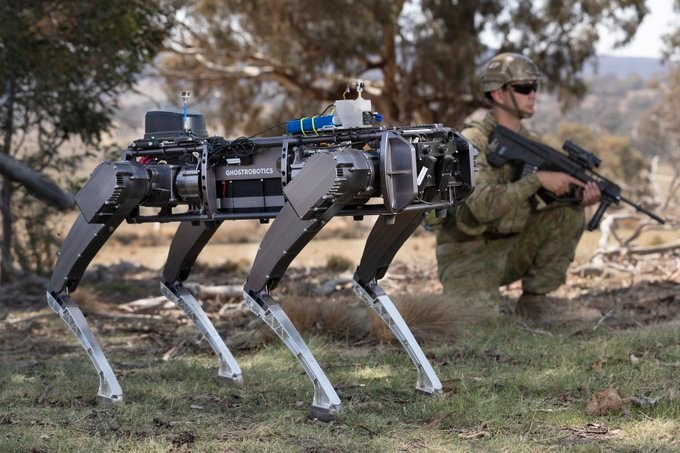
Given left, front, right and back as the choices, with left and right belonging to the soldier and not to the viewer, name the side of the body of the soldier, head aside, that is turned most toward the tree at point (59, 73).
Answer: back

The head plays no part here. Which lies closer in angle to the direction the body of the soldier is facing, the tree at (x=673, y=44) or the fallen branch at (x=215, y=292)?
the tree

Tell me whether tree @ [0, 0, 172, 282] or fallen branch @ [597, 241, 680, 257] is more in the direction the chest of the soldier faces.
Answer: the fallen branch

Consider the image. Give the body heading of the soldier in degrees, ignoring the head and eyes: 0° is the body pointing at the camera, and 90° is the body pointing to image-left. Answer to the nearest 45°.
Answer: approximately 270°

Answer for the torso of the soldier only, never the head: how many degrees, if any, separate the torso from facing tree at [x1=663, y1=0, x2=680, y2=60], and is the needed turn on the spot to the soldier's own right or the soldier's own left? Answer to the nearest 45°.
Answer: approximately 90° to the soldier's own left

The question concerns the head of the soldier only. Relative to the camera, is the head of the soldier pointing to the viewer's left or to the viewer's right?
to the viewer's right

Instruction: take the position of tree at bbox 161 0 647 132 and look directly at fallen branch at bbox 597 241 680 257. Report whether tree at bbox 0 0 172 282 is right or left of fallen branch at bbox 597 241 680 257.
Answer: right

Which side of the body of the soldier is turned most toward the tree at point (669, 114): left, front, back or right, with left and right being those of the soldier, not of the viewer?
left

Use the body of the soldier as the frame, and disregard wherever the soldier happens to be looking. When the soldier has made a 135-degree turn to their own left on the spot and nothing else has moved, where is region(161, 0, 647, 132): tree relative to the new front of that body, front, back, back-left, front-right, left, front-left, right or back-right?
front-right

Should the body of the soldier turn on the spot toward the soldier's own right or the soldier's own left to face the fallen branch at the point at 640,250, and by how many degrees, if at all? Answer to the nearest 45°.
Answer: approximately 45° to the soldier's own left

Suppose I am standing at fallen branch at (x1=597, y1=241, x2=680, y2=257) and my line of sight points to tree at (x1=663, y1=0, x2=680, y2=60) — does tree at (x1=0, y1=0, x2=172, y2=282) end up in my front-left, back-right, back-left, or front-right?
back-left

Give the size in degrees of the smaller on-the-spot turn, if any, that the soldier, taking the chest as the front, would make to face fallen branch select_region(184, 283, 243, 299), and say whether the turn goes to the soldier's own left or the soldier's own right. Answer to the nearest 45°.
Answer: approximately 180°
